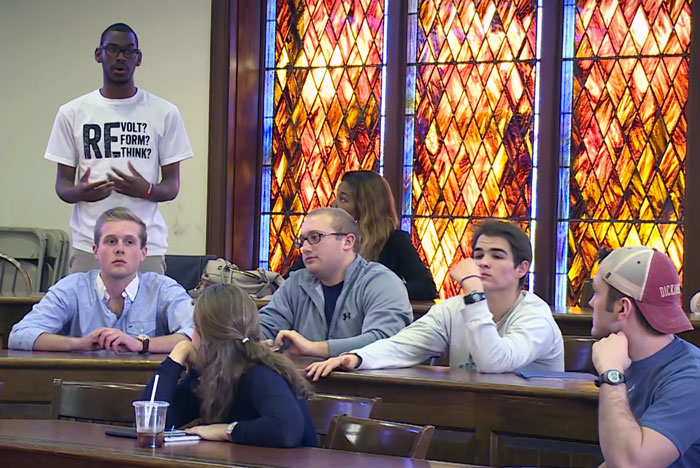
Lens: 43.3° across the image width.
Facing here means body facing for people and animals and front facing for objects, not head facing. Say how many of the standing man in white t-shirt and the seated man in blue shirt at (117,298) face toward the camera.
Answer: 2

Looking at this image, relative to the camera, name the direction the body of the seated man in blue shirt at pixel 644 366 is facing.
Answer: to the viewer's left

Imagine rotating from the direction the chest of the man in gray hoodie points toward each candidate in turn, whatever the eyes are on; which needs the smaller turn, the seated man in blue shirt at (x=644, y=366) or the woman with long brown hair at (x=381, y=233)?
the seated man in blue shirt

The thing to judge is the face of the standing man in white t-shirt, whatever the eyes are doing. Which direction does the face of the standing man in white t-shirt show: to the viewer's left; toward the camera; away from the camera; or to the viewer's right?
toward the camera

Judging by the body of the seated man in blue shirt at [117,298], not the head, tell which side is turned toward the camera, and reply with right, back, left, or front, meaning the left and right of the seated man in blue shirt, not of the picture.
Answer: front

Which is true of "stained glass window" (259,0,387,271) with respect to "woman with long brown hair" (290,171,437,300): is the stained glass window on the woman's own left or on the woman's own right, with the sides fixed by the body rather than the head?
on the woman's own right

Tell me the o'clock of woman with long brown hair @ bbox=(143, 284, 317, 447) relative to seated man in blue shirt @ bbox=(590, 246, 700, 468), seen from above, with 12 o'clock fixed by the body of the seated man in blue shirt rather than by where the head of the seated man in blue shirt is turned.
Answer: The woman with long brown hair is roughly at 12 o'clock from the seated man in blue shirt.

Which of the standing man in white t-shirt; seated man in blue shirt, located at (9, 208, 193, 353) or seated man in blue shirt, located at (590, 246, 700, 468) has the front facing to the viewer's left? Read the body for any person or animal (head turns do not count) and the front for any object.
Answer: seated man in blue shirt, located at (590, 246, 700, 468)

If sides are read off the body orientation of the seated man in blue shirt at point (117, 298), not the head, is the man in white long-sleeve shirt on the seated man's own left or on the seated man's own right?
on the seated man's own left

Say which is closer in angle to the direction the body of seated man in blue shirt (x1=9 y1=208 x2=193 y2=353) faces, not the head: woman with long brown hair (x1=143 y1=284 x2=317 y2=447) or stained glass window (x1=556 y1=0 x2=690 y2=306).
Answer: the woman with long brown hair

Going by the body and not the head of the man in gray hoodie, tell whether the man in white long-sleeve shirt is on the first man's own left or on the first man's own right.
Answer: on the first man's own left

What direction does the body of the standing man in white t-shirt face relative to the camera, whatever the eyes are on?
toward the camera
